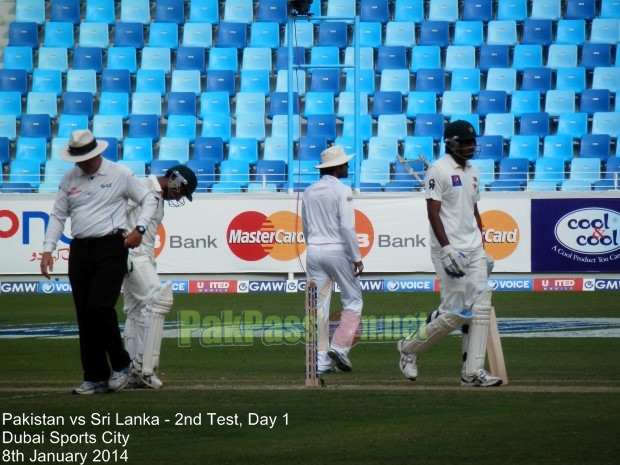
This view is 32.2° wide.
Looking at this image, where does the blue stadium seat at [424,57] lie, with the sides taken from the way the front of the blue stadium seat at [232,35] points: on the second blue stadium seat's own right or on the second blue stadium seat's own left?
on the second blue stadium seat's own left

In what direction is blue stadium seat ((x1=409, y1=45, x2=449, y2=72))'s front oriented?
toward the camera

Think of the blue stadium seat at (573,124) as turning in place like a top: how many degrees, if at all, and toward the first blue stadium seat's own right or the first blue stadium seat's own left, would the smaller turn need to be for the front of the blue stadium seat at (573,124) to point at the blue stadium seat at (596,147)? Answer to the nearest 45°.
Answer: approximately 45° to the first blue stadium seat's own left

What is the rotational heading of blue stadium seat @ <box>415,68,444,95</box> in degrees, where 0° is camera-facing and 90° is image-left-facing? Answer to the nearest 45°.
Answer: approximately 0°

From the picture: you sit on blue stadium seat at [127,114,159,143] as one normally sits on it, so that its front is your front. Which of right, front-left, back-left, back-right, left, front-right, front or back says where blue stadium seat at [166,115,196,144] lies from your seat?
left

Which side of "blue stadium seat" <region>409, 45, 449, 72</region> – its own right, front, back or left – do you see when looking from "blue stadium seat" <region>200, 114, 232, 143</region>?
right

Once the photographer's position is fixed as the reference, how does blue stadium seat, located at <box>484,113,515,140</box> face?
facing the viewer

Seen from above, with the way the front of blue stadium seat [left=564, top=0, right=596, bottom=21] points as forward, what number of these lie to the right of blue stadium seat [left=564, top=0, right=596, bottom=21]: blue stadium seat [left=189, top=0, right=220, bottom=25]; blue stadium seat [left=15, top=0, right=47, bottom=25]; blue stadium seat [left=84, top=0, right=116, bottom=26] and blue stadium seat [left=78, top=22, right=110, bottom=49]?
4

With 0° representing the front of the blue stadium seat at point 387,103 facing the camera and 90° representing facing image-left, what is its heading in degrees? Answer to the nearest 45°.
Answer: approximately 0°

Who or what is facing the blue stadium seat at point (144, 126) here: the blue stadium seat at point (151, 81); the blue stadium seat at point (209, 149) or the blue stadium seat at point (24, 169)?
the blue stadium seat at point (151, 81)

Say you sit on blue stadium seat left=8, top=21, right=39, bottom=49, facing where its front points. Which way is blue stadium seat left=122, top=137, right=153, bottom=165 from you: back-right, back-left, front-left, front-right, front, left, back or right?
front-left
